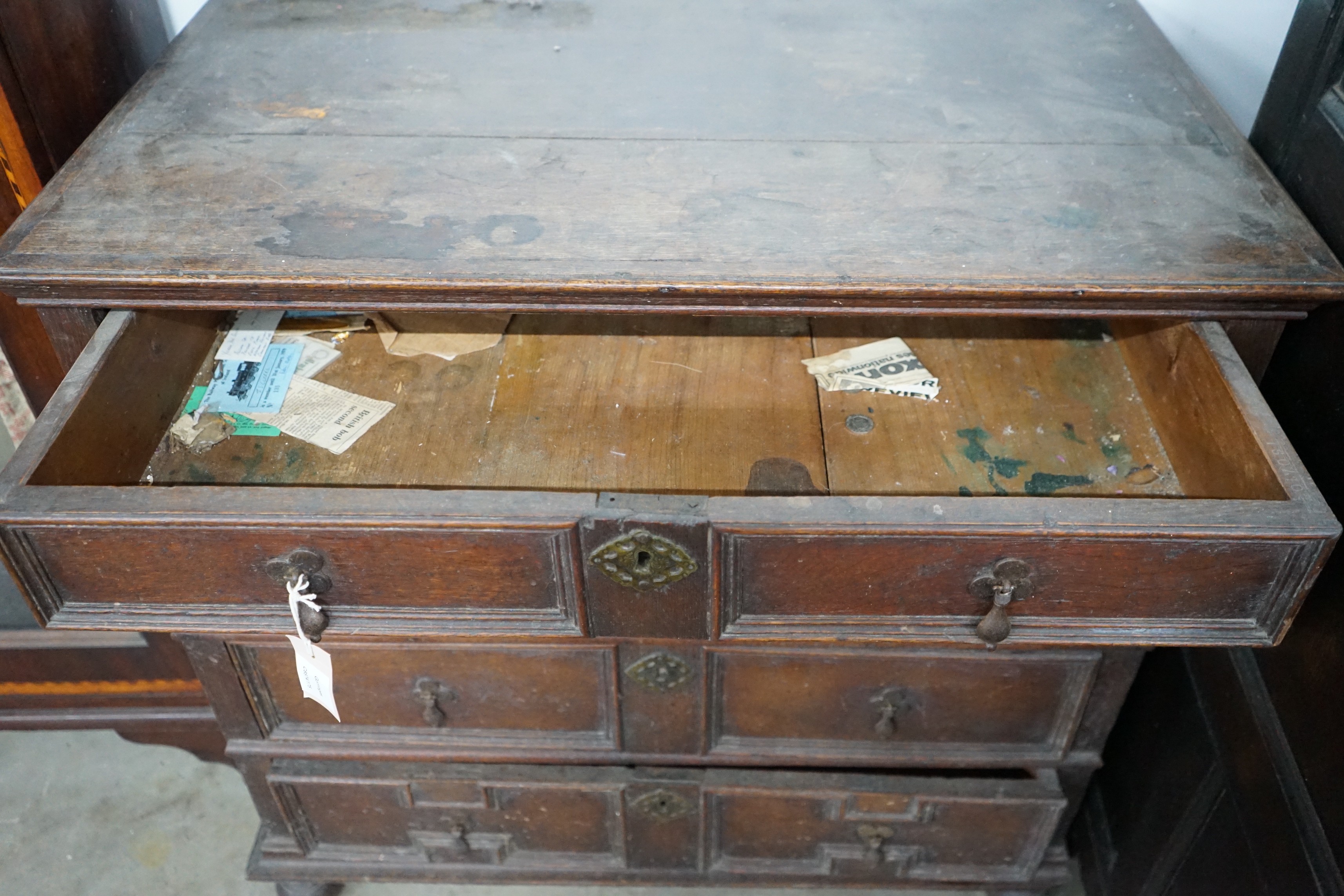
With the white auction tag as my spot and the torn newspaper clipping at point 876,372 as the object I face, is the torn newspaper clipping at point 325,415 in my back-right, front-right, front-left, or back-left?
front-left

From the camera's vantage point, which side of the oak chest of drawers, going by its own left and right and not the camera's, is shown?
front
